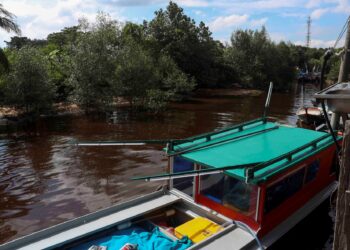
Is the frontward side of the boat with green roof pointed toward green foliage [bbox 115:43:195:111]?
no

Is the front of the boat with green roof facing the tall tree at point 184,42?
no

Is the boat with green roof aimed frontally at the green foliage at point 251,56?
no

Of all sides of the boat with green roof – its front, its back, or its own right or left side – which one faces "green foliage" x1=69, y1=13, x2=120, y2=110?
right

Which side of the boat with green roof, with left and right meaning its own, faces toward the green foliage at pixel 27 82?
right

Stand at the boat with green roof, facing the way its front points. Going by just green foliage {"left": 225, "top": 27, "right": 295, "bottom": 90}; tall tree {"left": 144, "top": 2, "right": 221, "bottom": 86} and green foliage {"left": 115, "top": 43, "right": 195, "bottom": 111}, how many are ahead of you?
0

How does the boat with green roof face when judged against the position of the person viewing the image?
facing the viewer and to the left of the viewer
